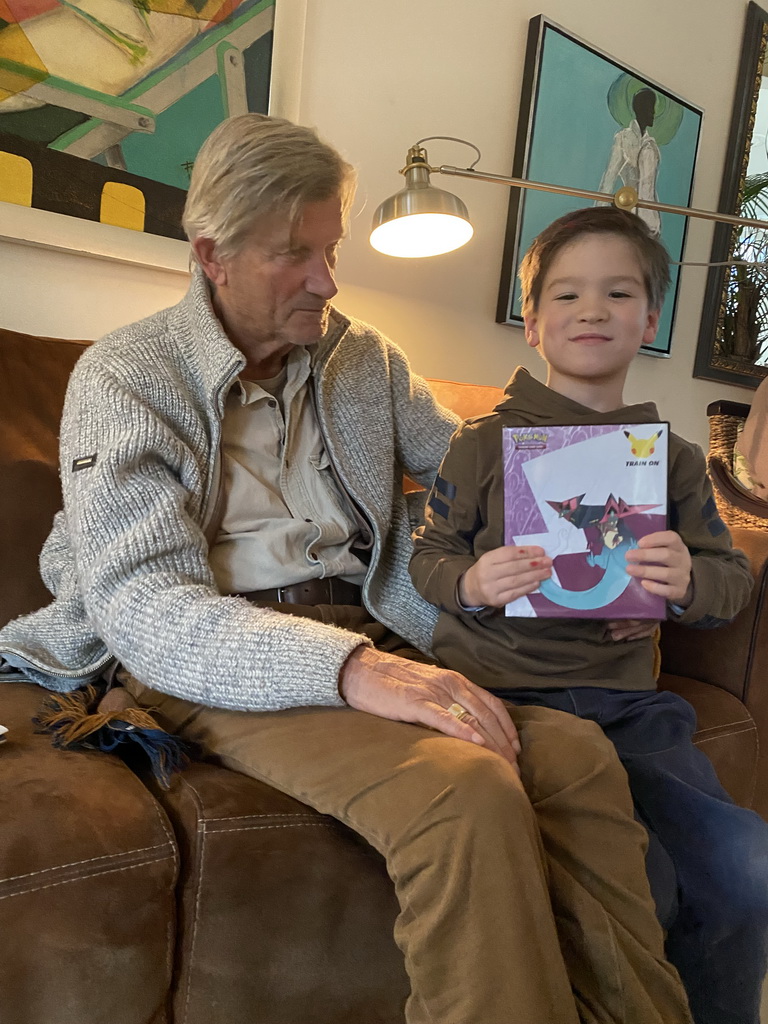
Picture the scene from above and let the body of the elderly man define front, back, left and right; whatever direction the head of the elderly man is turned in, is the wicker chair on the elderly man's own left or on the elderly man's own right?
on the elderly man's own left

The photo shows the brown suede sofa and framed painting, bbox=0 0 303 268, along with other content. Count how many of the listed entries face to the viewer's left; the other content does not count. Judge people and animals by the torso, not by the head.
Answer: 0

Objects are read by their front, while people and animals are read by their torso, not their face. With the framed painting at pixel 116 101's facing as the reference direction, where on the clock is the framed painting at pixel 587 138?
the framed painting at pixel 587 138 is roughly at 10 o'clock from the framed painting at pixel 116 101.

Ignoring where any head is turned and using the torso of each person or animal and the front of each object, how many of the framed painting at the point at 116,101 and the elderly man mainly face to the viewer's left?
0

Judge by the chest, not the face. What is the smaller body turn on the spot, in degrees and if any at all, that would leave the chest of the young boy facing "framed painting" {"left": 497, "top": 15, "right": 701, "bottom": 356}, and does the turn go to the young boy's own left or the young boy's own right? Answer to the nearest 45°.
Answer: approximately 180°

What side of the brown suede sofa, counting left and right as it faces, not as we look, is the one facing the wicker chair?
left

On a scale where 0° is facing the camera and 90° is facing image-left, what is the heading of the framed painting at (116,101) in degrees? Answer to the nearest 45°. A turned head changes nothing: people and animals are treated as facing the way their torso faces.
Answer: approximately 315°

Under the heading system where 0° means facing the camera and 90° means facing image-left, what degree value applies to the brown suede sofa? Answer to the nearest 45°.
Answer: approximately 315°

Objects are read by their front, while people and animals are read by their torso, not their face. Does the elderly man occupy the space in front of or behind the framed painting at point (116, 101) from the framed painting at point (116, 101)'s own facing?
in front

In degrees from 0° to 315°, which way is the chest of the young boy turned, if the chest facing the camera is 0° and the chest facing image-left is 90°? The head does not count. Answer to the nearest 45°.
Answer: approximately 0°

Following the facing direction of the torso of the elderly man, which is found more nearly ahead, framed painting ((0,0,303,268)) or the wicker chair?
the wicker chair
